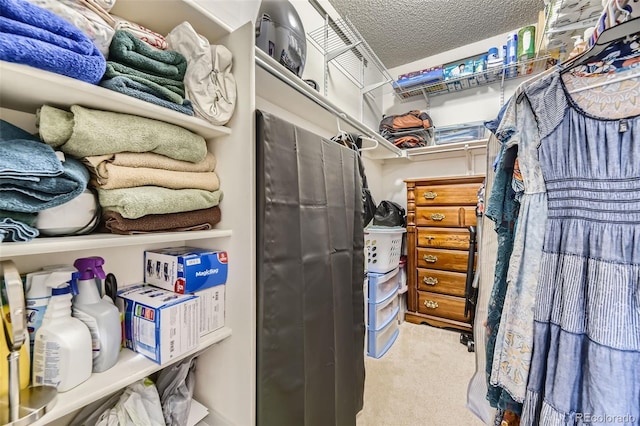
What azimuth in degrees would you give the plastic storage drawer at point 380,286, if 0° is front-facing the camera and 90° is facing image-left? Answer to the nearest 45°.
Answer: approximately 315°

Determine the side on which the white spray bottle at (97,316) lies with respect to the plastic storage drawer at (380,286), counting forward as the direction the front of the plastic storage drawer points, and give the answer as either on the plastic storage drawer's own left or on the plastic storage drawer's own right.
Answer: on the plastic storage drawer's own right

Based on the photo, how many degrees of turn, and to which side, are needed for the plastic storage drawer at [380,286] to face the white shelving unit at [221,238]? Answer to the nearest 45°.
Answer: approximately 45° to its right

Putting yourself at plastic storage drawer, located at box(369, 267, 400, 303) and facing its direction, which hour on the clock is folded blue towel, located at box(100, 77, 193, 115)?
The folded blue towel is roughly at 2 o'clock from the plastic storage drawer.

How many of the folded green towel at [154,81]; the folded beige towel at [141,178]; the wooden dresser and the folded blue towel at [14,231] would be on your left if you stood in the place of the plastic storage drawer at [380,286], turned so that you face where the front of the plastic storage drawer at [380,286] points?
1

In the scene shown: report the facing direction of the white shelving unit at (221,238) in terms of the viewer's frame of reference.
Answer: facing the viewer and to the right of the viewer

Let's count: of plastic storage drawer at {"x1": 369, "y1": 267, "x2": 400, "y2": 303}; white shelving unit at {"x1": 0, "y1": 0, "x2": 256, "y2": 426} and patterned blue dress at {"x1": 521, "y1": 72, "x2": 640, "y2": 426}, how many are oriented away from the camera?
0

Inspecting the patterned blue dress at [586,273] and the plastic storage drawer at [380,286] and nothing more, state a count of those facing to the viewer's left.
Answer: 0

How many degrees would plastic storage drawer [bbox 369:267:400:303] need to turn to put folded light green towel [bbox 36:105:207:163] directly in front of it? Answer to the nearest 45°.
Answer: approximately 45° to its right

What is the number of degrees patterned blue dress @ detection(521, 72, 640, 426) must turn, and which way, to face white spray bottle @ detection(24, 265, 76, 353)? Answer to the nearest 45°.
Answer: approximately 45° to its right

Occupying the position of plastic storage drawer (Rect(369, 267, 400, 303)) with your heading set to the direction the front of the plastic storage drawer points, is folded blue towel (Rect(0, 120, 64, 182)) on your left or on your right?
on your right

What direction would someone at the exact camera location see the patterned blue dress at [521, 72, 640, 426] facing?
facing the viewer
